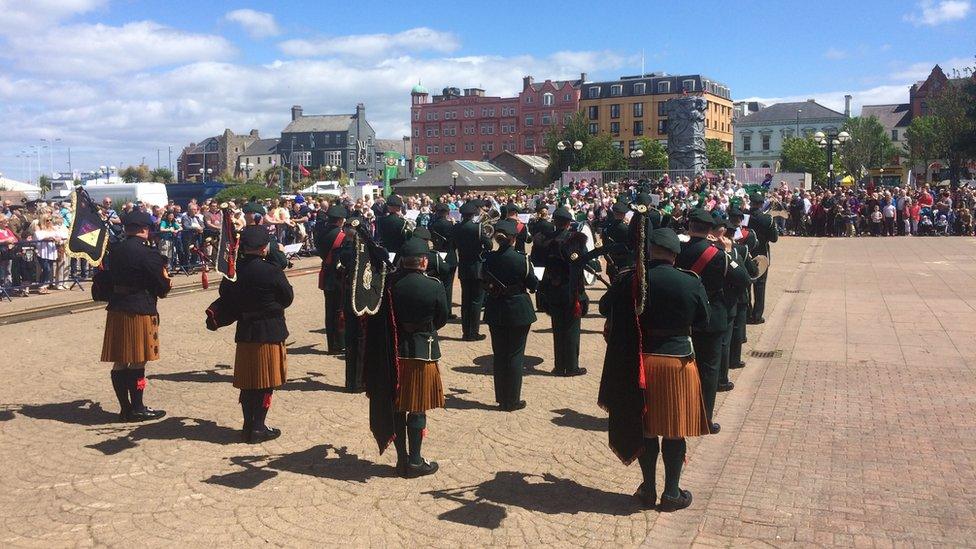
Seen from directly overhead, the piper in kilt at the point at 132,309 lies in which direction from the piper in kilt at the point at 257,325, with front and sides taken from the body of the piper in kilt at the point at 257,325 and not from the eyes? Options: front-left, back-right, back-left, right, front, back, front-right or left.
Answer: left

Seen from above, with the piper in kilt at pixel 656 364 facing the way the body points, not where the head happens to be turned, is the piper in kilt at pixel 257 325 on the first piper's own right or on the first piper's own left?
on the first piper's own left

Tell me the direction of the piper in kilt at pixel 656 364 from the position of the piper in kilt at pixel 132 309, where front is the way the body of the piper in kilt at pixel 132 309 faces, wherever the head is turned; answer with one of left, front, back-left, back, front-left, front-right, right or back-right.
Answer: right

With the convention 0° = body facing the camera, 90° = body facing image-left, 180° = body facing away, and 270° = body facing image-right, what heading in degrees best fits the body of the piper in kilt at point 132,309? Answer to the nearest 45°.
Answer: approximately 225°

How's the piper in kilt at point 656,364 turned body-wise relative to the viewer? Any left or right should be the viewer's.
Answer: facing away from the viewer

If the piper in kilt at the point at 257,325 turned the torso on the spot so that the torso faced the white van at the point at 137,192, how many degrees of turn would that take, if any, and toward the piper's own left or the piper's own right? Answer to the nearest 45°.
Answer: approximately 45° to the piper's own left

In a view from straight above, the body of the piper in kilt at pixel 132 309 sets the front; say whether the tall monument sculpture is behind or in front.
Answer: in front

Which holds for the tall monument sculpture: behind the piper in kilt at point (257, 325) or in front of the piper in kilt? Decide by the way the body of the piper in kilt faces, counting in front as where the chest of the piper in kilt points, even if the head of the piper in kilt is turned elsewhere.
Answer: in front

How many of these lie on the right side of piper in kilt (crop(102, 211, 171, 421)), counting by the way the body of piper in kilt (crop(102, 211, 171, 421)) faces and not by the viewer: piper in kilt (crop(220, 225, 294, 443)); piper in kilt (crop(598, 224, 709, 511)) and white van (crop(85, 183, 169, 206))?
2
